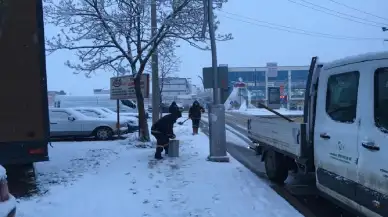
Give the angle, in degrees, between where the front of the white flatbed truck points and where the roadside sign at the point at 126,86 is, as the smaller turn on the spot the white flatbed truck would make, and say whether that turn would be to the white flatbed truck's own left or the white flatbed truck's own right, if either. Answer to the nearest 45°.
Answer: approximately 180°

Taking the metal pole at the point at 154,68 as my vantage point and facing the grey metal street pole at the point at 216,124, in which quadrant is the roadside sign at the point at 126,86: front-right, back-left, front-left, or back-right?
back-right
